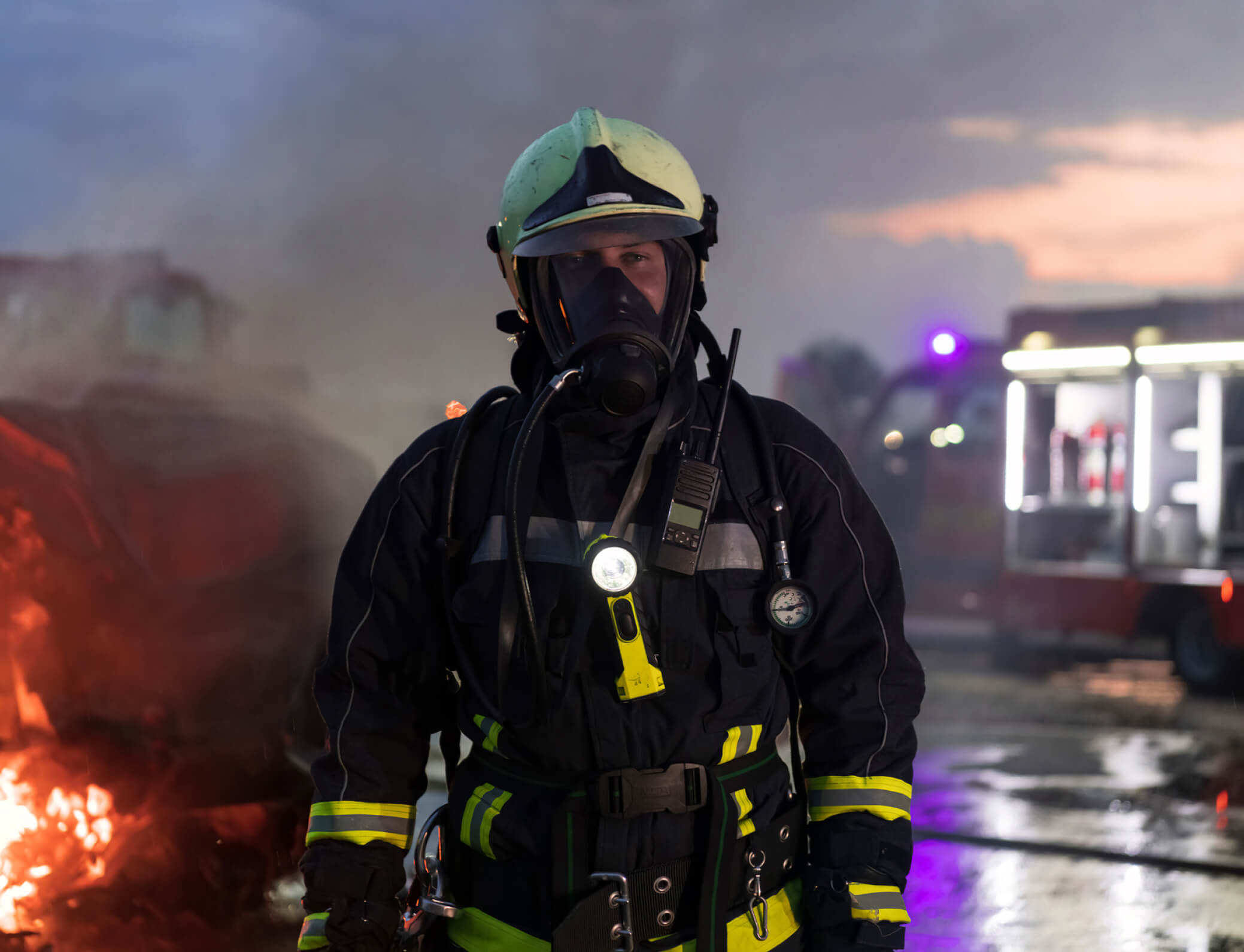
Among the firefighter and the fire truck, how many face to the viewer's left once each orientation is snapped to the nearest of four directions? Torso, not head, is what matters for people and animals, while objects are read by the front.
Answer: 1

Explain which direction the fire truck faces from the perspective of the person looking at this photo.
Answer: facing to the left of the viewer

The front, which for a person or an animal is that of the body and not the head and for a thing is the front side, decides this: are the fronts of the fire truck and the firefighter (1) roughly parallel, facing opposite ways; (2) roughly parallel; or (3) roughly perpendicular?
roughly perpendicular

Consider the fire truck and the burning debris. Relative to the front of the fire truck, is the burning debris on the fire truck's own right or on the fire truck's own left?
on the fire truck's own left

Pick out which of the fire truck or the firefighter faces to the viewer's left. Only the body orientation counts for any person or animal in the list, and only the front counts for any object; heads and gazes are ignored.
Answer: the fire truck

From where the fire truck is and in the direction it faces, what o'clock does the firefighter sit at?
The firefighter is roughly at 9 o'clock from the fire truck.

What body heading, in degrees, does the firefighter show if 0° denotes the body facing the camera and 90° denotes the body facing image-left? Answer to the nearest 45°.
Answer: approximately 0°

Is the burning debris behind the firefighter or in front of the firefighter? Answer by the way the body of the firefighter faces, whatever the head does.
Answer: behind
